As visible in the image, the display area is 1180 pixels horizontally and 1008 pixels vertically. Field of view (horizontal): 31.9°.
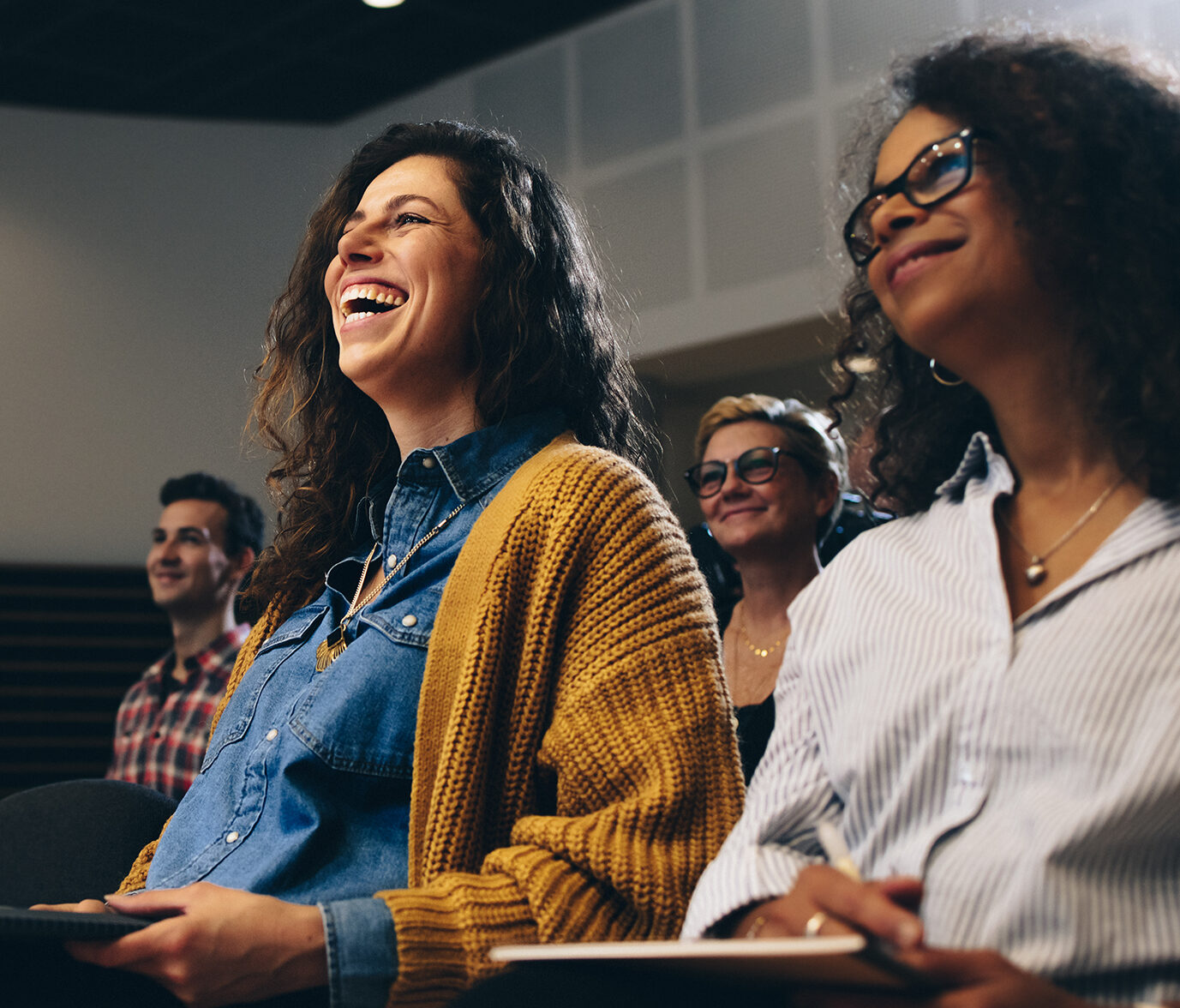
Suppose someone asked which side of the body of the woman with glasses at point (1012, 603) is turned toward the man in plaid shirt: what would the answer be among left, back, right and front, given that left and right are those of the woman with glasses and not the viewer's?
right

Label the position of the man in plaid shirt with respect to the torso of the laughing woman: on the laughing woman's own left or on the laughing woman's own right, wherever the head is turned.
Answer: on the laughing woman's own right

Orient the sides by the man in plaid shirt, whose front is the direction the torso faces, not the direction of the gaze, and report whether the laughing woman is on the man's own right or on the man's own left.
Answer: on the man's own left

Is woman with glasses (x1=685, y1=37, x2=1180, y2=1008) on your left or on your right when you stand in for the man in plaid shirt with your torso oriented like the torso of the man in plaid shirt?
on your left

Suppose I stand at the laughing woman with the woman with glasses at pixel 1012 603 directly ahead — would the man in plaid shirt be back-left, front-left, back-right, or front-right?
back-left

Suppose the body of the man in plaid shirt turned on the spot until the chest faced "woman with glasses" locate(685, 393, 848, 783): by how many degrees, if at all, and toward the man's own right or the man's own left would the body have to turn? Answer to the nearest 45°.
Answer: approximately 90° to the man's own left

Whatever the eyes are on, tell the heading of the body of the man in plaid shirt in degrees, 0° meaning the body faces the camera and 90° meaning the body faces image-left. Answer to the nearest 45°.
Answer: approximately 45°
